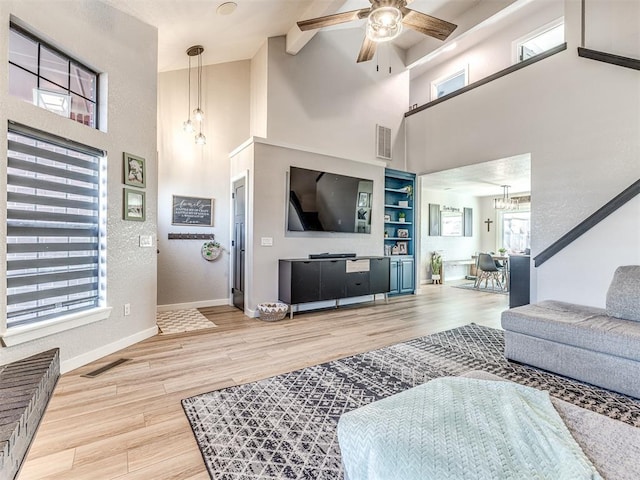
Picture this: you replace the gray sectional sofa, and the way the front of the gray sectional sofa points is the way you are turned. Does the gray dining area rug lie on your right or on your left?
on your right

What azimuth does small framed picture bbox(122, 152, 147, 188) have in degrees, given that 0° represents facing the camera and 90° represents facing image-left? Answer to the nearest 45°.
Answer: approximately 315°

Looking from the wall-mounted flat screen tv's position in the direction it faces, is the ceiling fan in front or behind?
in front

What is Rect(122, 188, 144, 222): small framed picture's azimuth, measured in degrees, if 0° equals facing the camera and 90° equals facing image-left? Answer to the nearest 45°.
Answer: approximately 315°

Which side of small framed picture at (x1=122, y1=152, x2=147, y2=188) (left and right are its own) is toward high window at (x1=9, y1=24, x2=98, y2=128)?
right

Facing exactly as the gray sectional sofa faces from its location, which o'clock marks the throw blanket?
The throw blanket is roughly at 11 o'clock from the gray sectional sofa.

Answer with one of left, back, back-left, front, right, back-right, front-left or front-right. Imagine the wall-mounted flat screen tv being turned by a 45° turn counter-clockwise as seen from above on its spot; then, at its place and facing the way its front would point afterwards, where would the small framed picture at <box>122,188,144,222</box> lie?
back-right

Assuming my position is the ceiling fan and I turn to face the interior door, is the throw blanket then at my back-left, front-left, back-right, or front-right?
back-left

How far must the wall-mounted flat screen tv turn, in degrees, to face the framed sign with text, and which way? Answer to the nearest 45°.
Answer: approximately 135° to its right

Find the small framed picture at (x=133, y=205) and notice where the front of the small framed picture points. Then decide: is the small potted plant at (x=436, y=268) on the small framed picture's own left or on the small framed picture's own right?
on the small framed picture's own left

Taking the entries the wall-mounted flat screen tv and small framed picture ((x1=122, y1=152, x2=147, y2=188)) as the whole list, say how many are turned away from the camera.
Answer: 0

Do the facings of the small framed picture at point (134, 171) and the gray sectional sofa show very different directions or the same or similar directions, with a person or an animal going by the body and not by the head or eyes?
very different directions

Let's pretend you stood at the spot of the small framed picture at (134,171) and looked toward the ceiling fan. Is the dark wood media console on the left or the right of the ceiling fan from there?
left

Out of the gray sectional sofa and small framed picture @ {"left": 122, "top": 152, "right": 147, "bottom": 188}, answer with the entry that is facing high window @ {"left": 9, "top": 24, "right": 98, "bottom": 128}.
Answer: the gray sectional sofa
